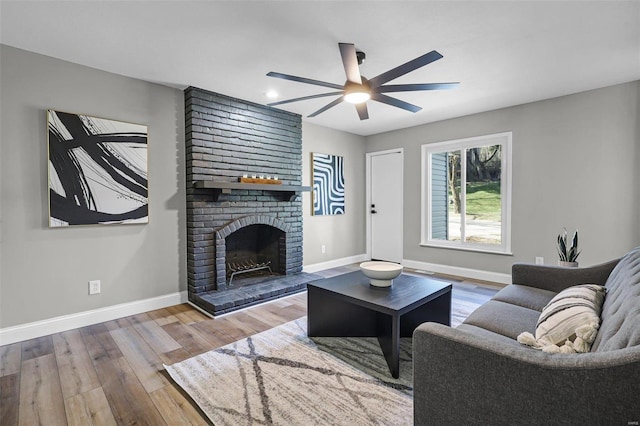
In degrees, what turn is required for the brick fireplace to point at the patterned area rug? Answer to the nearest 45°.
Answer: approximately 45° to its right

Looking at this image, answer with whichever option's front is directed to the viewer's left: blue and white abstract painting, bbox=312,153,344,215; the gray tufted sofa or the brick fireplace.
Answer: the gray tufted sofa

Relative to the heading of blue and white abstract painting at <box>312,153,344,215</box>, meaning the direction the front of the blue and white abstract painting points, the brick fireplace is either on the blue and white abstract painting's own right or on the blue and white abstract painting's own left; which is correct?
on the blue and white abstract painting's own right

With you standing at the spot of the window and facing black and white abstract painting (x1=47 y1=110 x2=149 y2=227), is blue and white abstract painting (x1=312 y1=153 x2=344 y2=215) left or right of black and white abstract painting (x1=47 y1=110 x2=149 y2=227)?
right

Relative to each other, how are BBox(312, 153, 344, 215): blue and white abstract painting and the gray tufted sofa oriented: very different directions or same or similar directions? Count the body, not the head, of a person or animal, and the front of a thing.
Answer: very different directions

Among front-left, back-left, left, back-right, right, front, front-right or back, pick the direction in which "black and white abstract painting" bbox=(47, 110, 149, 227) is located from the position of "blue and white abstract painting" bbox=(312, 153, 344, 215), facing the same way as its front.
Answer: right

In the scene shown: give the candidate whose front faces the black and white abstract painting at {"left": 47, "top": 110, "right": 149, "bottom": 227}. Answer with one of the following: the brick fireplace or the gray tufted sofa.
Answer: the gray tufted sofa

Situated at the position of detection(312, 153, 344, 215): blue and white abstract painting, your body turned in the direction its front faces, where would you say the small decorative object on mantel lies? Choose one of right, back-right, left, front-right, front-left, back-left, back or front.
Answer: right

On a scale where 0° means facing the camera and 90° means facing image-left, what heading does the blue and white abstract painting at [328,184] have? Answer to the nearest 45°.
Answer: approximately 315°

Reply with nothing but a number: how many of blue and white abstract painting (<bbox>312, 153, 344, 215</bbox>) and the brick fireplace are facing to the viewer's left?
0

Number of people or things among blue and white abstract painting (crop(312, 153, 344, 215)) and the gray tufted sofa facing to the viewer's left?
1

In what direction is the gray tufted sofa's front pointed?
to the viewer's left

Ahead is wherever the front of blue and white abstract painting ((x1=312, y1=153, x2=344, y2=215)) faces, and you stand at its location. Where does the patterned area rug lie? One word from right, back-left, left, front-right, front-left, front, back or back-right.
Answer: front-right

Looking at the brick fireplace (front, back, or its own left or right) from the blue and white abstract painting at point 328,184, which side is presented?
left
